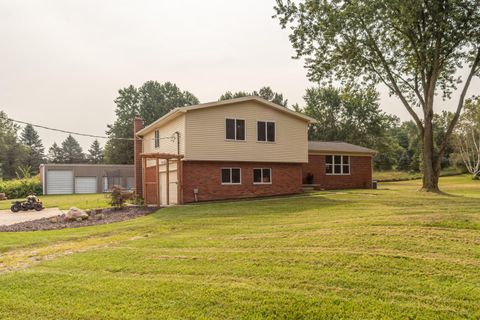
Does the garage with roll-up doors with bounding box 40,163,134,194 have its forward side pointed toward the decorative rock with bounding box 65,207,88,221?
yes

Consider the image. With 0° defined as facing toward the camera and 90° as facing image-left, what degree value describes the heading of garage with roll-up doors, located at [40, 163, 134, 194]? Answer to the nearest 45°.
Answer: approximately 0°

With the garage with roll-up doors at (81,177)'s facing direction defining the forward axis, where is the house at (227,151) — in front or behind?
in front

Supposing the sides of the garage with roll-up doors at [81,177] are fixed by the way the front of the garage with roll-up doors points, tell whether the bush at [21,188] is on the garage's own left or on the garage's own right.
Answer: on the garage's own right

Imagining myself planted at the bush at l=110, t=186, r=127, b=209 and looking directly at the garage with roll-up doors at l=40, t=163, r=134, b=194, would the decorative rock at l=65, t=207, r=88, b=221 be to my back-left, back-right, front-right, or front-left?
back-left

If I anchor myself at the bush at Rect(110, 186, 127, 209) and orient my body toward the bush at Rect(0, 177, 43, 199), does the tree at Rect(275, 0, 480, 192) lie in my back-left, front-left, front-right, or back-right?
back-right

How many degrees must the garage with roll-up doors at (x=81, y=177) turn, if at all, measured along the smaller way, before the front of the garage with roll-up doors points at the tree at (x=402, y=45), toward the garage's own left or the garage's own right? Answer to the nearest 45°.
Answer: approximately 45° to the garage's own left

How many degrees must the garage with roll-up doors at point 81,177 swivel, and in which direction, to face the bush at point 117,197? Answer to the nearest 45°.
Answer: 0° — it already faces it
